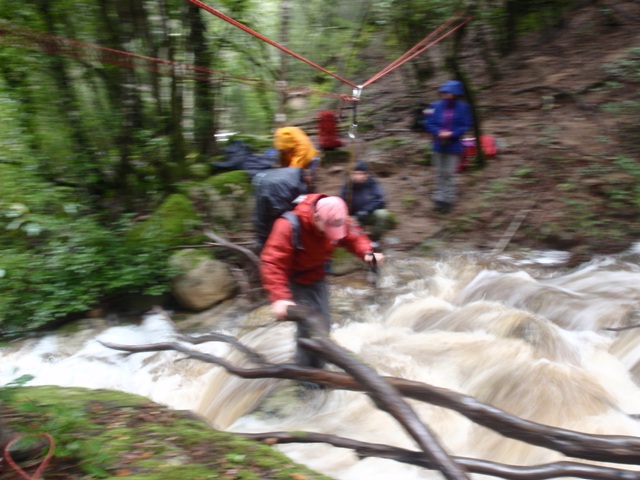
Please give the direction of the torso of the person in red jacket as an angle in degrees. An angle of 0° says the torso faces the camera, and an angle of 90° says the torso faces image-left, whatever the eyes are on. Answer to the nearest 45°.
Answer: approximately 315°

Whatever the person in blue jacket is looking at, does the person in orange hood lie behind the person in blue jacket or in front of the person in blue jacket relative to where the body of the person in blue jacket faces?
in front

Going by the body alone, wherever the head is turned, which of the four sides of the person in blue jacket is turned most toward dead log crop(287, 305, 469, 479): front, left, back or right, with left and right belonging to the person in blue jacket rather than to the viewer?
front

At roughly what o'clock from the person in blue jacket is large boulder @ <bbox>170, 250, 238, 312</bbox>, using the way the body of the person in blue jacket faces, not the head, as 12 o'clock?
The large boulder is roughly at 2 o'clock from the person in blue jacket.

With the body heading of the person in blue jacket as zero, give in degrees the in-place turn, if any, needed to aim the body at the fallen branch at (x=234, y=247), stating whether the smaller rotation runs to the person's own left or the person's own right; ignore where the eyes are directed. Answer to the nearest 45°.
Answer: approximately 45° to the person's own right

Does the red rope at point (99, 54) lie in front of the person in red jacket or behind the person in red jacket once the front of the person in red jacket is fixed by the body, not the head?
behind

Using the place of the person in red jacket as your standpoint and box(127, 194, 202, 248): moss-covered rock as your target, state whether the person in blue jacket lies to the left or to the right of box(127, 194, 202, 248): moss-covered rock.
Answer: right

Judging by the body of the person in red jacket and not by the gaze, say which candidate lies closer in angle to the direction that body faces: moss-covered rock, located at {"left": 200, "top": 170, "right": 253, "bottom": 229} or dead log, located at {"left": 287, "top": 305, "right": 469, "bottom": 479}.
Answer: the dead log

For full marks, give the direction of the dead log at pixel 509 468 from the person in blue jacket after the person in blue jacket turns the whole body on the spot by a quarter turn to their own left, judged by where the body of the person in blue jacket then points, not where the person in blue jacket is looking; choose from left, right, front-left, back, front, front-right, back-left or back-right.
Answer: right

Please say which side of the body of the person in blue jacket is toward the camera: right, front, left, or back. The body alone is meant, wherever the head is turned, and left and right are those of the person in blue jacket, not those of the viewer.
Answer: front

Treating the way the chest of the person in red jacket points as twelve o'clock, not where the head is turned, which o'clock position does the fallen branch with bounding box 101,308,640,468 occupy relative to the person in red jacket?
The fallen branch is roughly at 12 o'clock from the person in red jacket.

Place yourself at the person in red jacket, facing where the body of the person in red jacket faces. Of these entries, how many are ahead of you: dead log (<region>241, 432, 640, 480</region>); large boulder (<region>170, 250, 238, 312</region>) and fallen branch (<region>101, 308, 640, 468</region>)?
2

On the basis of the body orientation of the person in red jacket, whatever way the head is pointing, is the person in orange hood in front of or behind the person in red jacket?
behind

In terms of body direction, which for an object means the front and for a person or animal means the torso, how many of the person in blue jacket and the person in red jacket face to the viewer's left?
0
